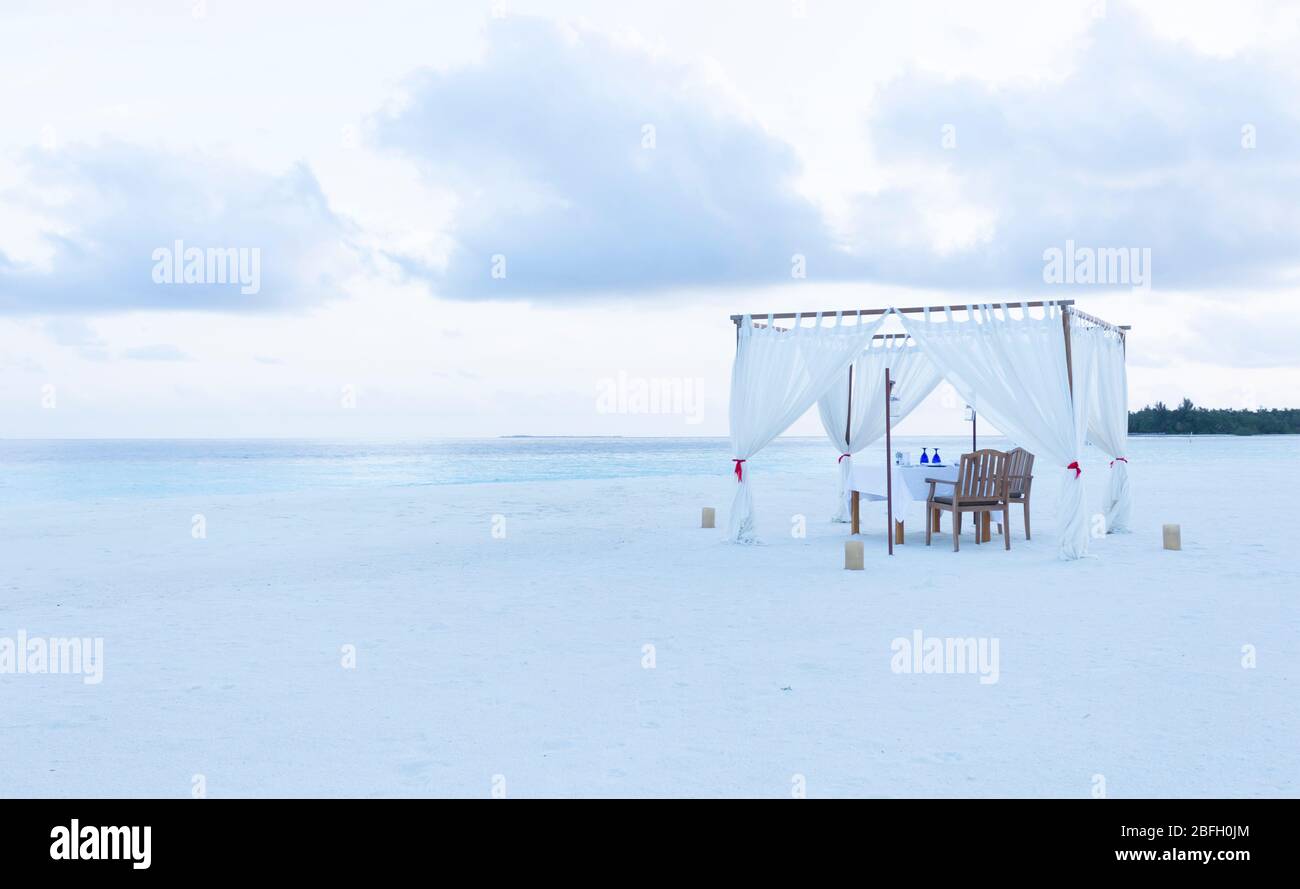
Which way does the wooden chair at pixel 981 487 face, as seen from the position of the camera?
facing away from the viewer and to the left of the viewer

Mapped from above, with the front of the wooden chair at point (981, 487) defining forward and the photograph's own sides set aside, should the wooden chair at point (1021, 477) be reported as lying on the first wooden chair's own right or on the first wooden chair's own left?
on the first wooden chair's own right

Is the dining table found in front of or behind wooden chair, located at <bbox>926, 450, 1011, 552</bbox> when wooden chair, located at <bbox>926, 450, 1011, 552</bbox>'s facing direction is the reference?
in front

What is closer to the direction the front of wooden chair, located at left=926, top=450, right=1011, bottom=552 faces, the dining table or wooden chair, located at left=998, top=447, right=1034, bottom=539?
the dining table
